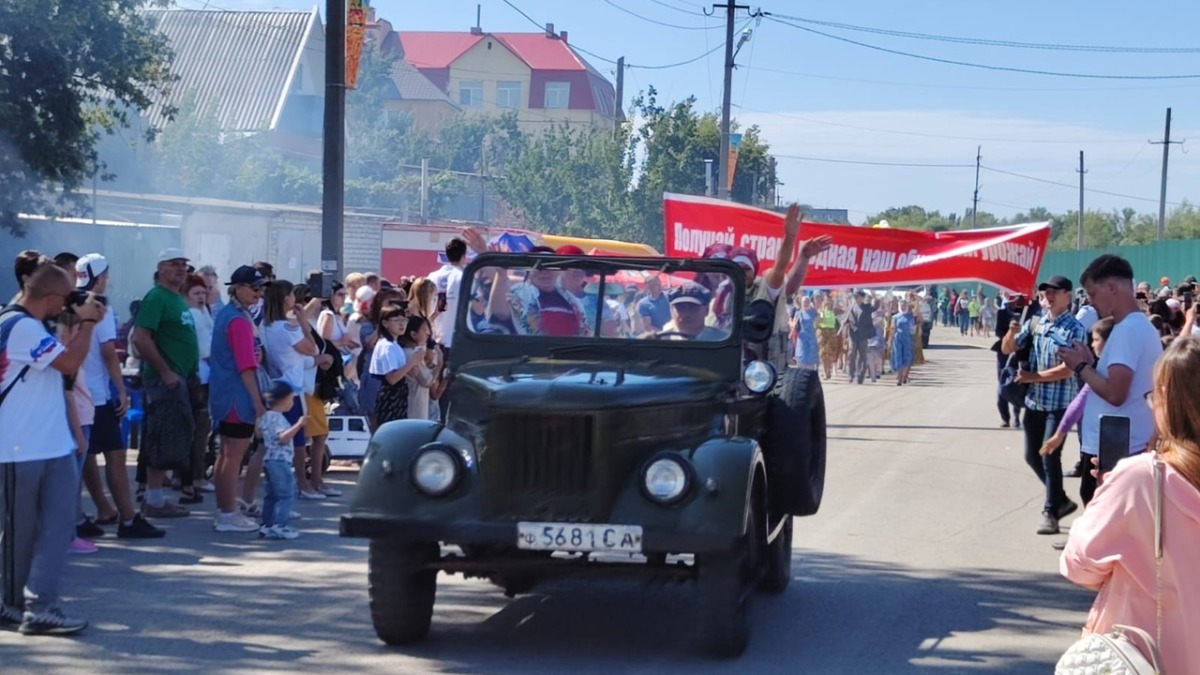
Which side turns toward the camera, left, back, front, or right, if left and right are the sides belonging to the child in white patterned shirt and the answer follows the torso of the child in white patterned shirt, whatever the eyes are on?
right

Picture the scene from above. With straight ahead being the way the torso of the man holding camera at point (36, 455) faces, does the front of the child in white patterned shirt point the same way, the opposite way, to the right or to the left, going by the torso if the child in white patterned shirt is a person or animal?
the same way

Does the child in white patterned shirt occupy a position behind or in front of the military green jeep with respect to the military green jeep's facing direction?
behind

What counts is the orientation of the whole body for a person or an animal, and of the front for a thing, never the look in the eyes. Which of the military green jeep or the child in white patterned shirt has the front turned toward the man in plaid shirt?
the child in white patterned shirt

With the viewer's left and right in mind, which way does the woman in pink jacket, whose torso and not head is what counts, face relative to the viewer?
facing away from the viewer and to the left of the viewer

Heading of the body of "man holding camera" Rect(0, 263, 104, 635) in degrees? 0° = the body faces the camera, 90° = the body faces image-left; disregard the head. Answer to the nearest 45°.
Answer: approximately 270°

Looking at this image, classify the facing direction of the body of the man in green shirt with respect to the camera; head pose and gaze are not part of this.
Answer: to the viewer's right

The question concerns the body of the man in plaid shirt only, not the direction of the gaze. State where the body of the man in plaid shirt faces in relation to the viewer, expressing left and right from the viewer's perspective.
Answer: facing the viewer and to the left of the viewer

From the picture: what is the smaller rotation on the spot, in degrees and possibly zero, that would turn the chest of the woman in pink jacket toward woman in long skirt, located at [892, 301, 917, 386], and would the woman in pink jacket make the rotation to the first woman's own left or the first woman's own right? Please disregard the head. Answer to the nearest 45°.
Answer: approximately 45° to the first woman's own right

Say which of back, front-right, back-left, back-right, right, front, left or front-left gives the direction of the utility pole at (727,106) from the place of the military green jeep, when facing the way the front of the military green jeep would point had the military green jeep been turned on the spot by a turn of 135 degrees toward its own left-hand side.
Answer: front-left

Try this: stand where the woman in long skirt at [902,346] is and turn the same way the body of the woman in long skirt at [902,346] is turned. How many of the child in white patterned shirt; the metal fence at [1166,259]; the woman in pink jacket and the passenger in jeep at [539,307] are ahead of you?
3

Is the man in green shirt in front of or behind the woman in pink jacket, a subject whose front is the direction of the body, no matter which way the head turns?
in front

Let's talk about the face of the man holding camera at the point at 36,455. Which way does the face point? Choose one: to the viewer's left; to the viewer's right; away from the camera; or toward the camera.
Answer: to the viewer's right

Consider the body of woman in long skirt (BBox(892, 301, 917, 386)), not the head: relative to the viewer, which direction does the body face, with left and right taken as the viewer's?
facing the viewer

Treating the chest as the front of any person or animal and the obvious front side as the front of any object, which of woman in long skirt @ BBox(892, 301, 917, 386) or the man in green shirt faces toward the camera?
the woman in long skirt

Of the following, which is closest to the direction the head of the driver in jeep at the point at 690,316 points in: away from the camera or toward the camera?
toward the camera

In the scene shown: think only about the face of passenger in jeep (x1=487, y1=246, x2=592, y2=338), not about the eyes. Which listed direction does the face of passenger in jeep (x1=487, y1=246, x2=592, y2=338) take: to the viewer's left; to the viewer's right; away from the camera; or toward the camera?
toward the camera

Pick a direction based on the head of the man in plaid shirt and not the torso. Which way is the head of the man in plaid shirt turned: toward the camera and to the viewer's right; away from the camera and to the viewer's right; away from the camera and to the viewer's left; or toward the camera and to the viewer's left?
toward the camera and to the viewer's left
